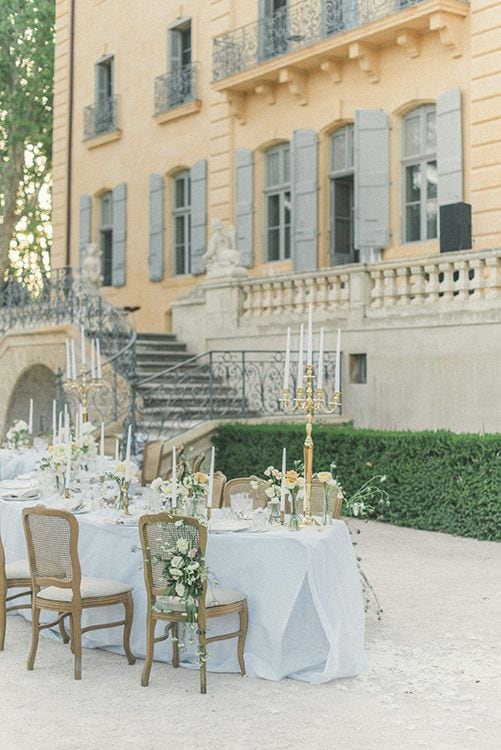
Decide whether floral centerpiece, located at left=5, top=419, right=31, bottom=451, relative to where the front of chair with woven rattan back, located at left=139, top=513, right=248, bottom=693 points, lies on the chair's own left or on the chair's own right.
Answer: on the chair's own left

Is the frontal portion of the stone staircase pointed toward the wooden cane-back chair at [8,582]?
yes

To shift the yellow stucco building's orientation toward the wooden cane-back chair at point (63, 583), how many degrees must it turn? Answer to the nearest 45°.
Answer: approximately 45° to its left

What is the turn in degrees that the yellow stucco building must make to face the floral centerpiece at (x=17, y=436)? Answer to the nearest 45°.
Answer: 0° — it already faces it

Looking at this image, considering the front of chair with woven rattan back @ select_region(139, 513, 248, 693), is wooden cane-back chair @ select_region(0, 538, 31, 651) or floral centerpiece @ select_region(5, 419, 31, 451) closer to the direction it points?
the floral centerpiece

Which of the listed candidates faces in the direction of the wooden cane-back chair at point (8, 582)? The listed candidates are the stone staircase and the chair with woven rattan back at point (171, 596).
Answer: the stone staircase

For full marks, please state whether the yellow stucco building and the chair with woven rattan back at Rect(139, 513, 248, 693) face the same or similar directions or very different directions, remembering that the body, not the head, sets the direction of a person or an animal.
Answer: very different directions

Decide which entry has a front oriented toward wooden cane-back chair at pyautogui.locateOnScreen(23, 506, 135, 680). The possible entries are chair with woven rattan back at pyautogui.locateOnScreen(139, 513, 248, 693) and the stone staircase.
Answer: the stone staircase

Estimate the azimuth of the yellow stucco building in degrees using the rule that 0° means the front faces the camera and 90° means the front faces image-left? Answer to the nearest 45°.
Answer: approximately 45°

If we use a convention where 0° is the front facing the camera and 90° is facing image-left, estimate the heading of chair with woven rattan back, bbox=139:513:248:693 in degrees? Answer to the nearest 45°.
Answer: approximately 225°

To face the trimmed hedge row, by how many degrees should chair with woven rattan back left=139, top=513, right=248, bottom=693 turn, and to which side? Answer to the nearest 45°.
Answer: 0° — it already faces it

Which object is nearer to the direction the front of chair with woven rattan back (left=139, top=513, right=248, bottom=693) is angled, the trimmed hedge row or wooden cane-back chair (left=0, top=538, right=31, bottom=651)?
the trimmed hedge row
